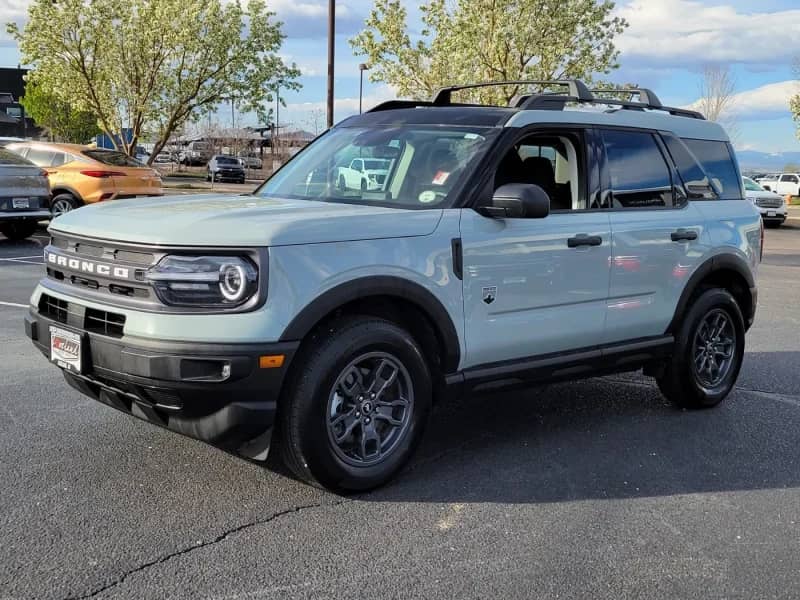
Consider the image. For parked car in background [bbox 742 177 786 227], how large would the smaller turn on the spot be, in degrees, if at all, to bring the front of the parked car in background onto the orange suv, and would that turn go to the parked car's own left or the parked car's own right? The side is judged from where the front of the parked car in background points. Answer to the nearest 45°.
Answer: approximately 90° to the parked car's own right

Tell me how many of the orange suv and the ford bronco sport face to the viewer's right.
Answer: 0

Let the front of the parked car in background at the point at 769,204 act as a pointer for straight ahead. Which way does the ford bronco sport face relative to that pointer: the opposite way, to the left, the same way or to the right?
to the right

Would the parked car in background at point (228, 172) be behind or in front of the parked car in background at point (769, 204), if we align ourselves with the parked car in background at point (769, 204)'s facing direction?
behind

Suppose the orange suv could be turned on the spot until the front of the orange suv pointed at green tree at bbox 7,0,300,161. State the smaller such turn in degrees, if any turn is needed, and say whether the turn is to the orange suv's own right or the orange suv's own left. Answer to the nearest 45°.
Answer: approximately 45° to the orange suv's own right

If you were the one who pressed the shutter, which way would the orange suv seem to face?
facing away from the viewer and to the left of the viewer

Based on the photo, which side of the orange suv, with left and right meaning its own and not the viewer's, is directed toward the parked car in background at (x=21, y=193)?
left

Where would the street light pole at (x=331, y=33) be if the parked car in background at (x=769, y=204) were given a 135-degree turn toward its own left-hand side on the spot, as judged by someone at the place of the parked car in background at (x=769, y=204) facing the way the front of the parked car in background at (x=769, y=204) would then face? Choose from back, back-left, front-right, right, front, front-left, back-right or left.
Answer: back-left

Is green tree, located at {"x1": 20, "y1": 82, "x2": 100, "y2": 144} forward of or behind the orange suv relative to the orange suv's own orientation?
forward

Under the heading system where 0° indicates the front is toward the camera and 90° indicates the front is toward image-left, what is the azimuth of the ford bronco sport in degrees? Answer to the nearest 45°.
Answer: approximately 45°

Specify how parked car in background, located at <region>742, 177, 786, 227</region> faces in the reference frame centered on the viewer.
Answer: facing the viewer and to the right of the viewer

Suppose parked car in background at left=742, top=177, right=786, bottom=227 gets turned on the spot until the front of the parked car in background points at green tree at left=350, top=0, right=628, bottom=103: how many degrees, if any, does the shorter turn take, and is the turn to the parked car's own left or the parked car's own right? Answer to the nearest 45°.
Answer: approximately 90° to the parked car's own right

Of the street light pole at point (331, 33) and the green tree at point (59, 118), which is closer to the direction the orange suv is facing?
the green tree

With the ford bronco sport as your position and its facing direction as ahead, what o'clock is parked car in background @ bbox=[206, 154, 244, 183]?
The parked car in background is roughly at 4 o'clock from the ford bronco sport.

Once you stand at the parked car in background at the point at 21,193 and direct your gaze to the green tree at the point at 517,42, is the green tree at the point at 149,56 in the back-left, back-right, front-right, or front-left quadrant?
front-left

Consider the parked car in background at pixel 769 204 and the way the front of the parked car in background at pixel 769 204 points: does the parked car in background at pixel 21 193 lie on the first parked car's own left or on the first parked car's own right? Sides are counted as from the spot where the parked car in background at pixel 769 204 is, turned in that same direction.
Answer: on the first parked car's own right

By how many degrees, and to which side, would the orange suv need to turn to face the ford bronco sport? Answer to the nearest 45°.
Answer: approximately 135° to its left

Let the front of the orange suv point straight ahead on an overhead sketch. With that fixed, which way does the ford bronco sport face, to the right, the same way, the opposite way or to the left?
to the left
